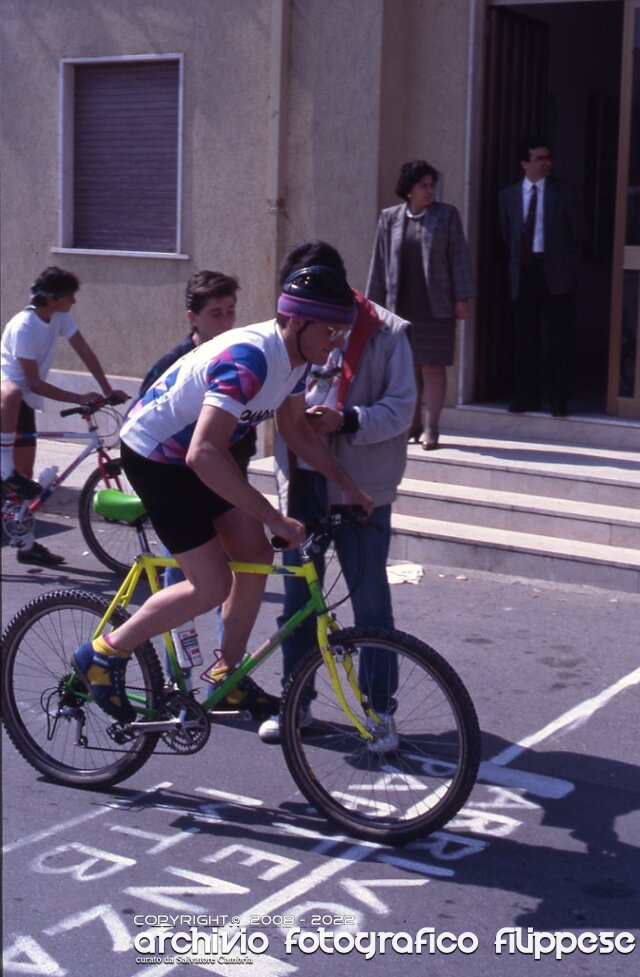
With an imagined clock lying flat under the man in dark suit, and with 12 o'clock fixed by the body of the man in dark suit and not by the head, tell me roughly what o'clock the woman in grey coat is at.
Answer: The woman in grey coat is roughly at 2 o'clock from the man in dark suit.

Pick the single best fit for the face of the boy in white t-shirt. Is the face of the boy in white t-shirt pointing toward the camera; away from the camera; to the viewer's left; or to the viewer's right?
to the viewer's right

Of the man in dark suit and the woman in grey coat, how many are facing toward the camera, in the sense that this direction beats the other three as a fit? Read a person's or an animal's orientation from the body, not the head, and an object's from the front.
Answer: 2

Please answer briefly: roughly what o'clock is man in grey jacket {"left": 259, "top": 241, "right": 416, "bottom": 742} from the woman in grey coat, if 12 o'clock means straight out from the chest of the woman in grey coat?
The man in grey jacket is roughly at 12 o'clock from the woman in grey coat.

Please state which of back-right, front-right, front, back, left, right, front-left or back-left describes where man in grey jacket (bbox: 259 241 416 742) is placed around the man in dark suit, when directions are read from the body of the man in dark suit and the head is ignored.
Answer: front

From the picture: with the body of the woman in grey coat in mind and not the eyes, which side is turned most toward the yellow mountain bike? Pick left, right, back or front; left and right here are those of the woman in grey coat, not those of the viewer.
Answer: front

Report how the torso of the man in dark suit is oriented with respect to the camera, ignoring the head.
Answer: toward the camera

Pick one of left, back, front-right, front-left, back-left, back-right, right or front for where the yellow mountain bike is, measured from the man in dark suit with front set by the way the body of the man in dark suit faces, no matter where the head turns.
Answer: front

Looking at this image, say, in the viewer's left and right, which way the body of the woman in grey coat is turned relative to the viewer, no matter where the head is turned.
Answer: facing the viewer

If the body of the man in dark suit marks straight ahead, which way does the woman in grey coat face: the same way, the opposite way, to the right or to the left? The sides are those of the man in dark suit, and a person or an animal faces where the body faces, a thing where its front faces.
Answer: the same way

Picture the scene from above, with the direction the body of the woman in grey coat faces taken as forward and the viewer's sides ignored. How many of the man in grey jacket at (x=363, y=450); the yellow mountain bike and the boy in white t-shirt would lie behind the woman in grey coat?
0

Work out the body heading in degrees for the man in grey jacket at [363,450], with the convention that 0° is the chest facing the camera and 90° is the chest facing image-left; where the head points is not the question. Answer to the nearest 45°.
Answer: approximately 45°

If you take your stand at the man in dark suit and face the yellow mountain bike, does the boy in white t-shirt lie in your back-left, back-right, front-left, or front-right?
front-right

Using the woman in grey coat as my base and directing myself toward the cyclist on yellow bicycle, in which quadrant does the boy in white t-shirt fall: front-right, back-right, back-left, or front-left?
front-right

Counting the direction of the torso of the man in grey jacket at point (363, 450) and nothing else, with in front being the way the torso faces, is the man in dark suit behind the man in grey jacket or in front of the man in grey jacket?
behind

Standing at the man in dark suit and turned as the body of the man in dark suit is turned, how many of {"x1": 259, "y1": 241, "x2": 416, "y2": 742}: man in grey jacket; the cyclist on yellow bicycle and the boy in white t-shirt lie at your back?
0
